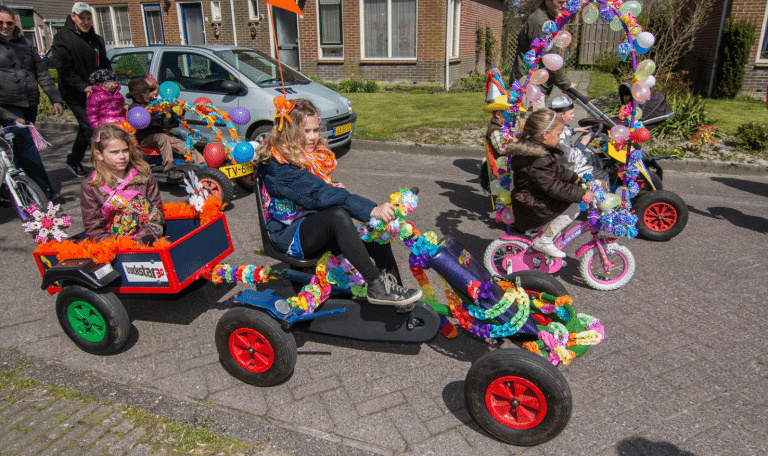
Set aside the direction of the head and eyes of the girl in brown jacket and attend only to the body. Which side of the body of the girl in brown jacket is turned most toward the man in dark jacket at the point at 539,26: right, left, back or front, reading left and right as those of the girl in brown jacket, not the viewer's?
left

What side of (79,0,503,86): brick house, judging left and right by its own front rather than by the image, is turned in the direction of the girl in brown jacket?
front

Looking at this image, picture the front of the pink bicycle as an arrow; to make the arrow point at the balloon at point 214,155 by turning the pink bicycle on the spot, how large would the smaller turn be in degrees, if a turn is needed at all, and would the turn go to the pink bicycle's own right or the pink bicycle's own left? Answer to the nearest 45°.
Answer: approximately 180°

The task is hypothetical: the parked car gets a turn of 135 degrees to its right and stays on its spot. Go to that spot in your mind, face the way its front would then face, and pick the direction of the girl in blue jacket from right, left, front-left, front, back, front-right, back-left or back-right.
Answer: left

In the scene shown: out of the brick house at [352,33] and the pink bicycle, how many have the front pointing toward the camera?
1

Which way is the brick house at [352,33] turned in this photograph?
toward the camera

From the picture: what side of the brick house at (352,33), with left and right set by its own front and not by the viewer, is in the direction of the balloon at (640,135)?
front
